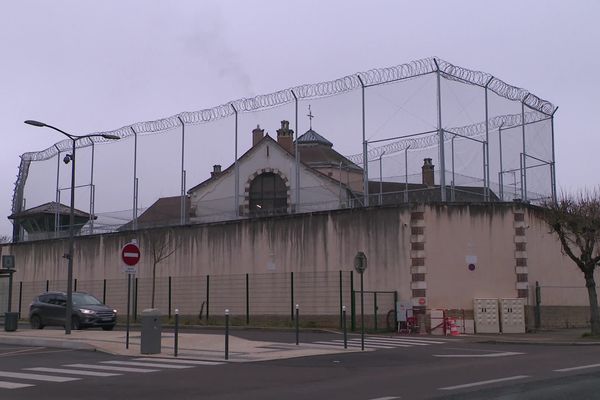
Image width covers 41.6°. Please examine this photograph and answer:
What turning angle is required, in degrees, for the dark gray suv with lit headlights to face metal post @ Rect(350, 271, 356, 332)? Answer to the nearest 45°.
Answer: approximately 45° to its left

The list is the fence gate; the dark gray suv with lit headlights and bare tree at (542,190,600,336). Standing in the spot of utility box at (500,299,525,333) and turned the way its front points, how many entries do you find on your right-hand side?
2

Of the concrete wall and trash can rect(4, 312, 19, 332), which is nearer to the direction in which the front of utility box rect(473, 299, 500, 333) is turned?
the trash can

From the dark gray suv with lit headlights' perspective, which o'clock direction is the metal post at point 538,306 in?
The metal post is roughly at 11 o'clock from the dark gray suv with lit headlights.

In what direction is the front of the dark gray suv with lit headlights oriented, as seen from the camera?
facing the viewer and to the right of the viewer

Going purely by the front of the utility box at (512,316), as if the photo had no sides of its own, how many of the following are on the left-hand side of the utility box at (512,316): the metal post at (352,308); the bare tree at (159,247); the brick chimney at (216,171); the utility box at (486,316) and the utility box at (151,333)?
0

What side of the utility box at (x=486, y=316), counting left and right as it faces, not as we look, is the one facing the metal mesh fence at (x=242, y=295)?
right

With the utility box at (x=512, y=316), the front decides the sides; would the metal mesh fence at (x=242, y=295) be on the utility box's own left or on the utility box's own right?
on the utility box's own right

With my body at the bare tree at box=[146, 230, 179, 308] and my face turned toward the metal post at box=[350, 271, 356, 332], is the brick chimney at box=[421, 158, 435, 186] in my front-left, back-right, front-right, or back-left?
front-left

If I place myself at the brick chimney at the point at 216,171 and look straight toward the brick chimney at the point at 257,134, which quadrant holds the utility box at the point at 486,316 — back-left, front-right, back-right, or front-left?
front-right

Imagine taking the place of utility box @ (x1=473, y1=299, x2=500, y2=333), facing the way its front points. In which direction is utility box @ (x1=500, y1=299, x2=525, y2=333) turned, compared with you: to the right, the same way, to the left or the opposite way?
the same way

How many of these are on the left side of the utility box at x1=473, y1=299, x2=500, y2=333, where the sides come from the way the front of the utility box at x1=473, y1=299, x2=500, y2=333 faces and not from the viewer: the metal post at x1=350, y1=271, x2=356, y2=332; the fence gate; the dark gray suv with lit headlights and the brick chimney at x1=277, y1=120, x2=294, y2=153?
0

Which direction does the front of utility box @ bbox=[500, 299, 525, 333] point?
toward the camera

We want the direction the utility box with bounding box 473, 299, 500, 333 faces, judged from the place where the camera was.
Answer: facing the viewer

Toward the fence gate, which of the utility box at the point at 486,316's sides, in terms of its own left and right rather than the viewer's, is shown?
right

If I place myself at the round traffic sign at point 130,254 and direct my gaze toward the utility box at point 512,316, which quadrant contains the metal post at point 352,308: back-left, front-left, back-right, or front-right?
front-left

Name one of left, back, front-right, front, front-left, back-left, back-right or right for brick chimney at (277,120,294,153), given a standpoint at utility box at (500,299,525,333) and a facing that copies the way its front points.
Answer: back-right

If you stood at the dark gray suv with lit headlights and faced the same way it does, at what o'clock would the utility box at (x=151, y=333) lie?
The utility box is roughly at 1 o'clock from the dark gray suv with lit headlights.

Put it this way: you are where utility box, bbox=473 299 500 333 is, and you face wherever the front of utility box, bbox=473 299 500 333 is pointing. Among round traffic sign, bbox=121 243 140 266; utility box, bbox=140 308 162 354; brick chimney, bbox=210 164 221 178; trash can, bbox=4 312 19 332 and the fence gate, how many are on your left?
0

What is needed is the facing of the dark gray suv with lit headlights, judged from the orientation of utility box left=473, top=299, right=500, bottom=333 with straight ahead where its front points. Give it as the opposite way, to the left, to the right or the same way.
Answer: to the left
